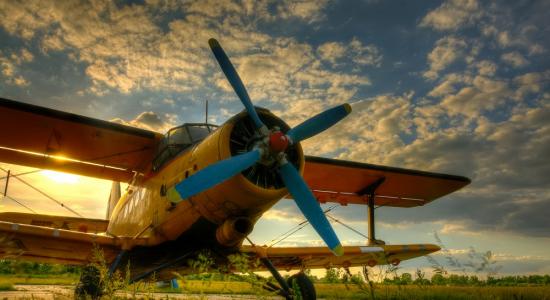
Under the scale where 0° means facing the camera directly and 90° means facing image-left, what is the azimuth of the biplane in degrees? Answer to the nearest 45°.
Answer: approximately 315°
